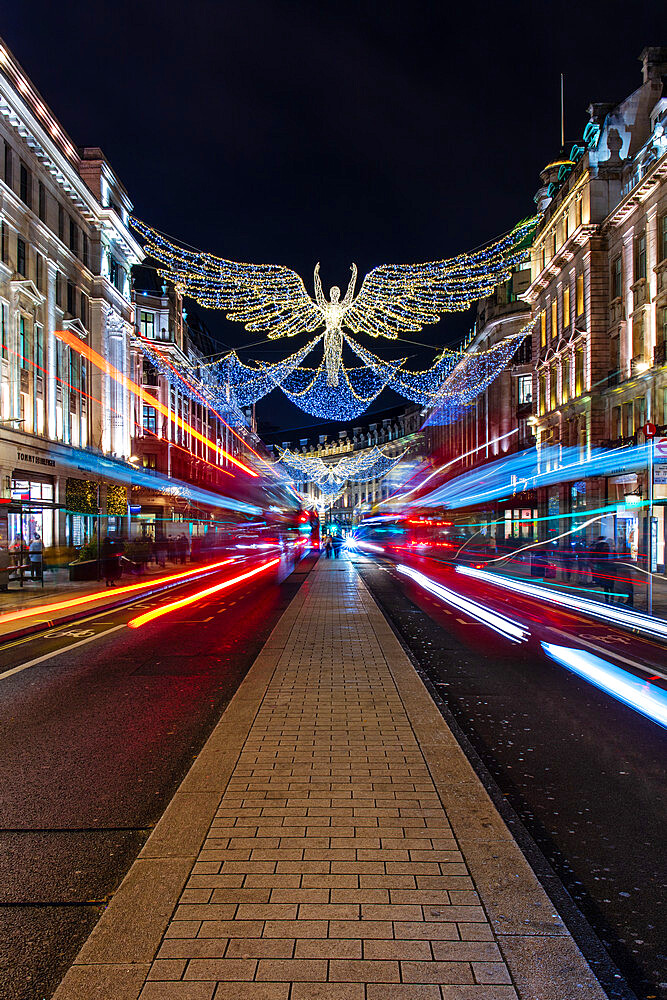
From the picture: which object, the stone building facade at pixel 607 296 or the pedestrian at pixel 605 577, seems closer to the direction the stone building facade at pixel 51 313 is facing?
the stone building facade

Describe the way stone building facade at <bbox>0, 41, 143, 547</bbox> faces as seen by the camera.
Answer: facing to the right of the viewer

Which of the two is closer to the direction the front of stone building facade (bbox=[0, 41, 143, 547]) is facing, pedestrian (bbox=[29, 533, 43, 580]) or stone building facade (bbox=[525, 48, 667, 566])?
the stone building facade

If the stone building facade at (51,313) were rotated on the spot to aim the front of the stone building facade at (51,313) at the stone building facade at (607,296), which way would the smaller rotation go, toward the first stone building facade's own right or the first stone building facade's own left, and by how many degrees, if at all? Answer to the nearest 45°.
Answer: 0° — it already faces it

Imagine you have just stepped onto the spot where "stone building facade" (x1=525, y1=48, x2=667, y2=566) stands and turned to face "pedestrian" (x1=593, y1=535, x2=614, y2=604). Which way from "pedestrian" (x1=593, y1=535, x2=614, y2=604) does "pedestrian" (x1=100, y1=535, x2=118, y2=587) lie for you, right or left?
right
